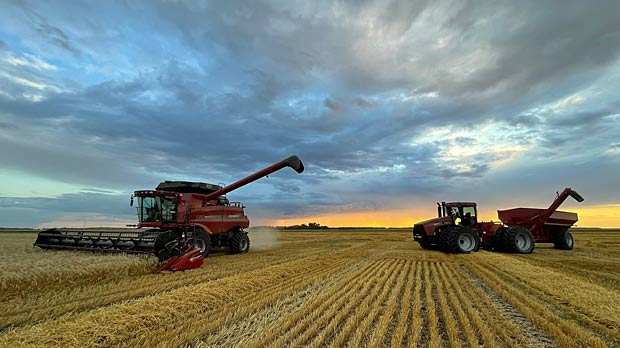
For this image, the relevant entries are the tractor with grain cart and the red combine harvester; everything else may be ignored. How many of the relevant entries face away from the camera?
0

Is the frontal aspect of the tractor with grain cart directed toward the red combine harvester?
yes

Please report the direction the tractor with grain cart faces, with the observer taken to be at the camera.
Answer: facing the viewer and to the left of the viewer

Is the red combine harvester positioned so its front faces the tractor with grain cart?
no
